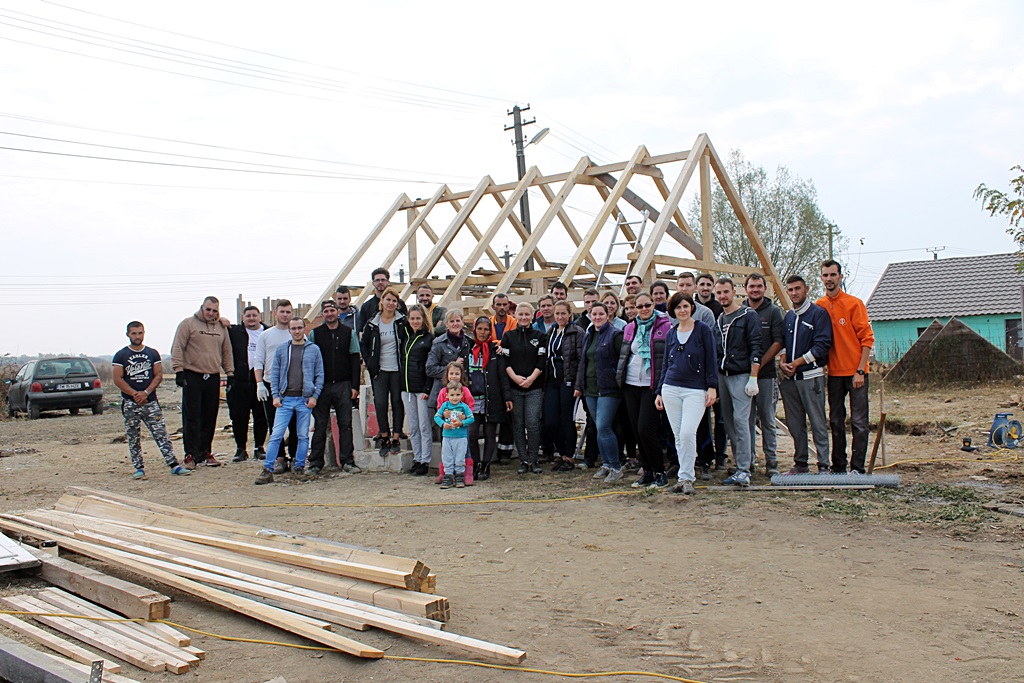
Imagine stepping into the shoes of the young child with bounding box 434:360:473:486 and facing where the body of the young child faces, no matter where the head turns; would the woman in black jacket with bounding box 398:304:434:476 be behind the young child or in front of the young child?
behind

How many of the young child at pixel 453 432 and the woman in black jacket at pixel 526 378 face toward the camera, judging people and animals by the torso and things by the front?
2

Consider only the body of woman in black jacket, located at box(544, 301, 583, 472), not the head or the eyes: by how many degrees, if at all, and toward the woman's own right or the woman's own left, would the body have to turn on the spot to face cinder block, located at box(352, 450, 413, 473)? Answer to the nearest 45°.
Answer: approximately 45° to the woman's own right
